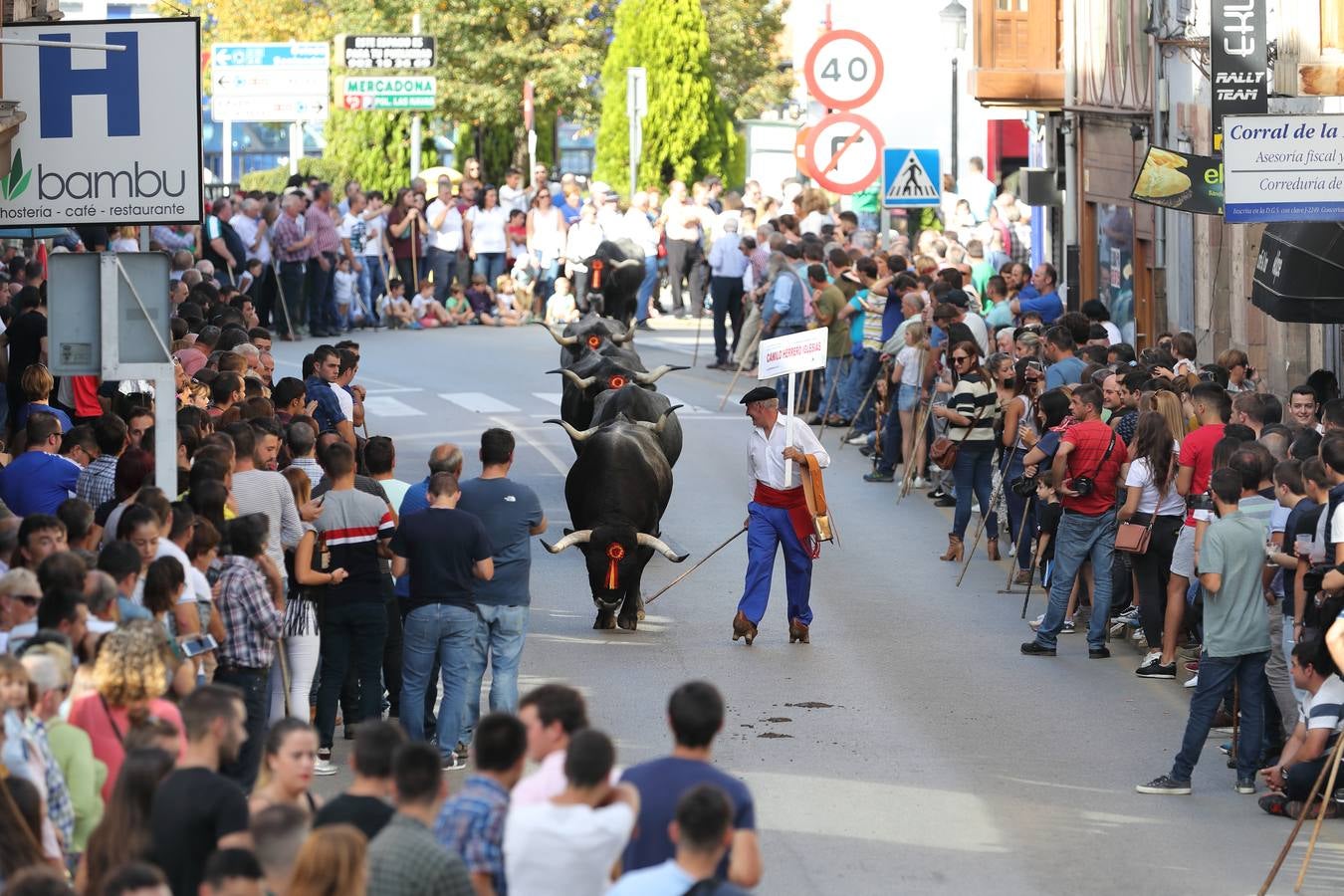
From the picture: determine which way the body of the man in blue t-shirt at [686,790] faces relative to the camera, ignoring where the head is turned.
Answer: away from the camera

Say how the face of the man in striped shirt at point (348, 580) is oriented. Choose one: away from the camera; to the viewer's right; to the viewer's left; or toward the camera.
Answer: away from the camera

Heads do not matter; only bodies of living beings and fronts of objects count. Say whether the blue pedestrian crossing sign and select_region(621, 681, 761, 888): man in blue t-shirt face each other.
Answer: yes

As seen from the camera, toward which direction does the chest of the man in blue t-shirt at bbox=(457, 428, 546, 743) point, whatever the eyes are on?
away from the camera

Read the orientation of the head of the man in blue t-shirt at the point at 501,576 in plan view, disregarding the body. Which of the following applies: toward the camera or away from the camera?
away from the camera

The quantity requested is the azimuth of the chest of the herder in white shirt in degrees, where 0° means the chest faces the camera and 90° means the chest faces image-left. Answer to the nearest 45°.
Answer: approximately 45°

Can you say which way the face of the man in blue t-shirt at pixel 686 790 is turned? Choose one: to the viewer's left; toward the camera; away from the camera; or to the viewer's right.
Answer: away from the camera

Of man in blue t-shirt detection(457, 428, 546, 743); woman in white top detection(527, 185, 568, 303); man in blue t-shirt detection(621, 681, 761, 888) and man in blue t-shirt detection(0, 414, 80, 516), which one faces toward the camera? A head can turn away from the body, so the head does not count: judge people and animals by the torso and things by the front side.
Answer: the woman in white top
